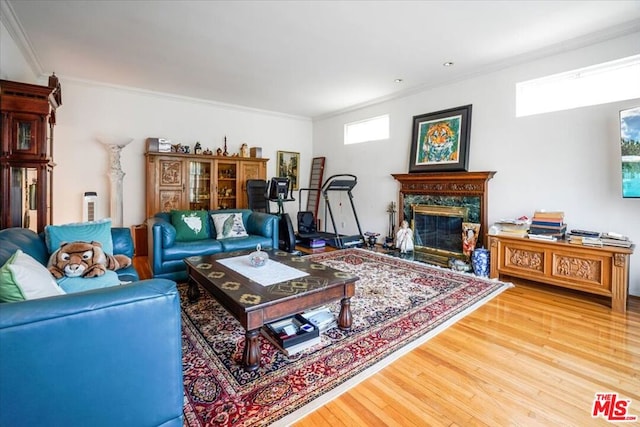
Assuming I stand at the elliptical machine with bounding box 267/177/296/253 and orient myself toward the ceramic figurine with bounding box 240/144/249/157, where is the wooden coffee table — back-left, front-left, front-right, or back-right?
back-left

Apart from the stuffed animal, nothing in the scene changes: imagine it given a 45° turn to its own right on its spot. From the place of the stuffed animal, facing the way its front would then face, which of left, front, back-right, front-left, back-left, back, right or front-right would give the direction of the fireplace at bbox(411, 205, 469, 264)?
back-left

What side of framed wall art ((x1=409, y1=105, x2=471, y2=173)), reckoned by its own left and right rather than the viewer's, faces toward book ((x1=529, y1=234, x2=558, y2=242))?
left

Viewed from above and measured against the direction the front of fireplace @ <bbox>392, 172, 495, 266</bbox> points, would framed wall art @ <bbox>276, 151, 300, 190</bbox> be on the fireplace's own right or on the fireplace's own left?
on the fireplace's own right

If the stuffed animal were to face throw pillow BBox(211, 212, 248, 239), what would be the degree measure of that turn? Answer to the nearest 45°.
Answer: approximately 135° to its left

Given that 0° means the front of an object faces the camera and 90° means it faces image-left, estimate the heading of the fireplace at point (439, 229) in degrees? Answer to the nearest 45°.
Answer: approximately 45°

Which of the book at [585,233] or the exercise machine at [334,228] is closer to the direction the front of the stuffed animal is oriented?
the book

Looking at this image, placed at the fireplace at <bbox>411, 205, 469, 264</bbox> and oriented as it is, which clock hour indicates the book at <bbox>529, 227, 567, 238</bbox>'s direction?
The book is roughly at 9 o'clock from the fireplace.

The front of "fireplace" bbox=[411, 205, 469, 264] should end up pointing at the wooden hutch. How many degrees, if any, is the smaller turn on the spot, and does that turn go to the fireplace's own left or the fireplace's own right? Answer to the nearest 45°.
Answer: approximately 45° to the fireplace's own right
